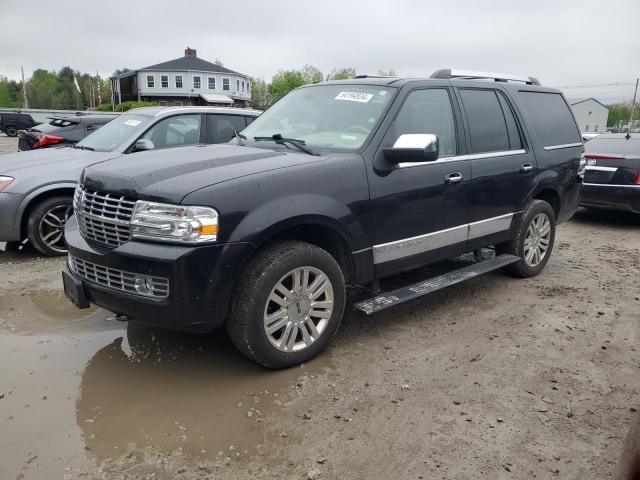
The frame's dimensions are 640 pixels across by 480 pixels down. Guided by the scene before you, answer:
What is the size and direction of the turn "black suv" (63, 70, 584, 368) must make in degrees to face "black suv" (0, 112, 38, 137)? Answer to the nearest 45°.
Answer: approximately 90° to its right

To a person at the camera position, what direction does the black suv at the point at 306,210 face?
facing the viewer and to the left of the viewer
